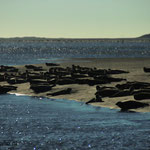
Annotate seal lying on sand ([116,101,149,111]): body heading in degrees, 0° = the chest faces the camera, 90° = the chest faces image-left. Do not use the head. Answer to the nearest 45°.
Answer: approximately 90°
